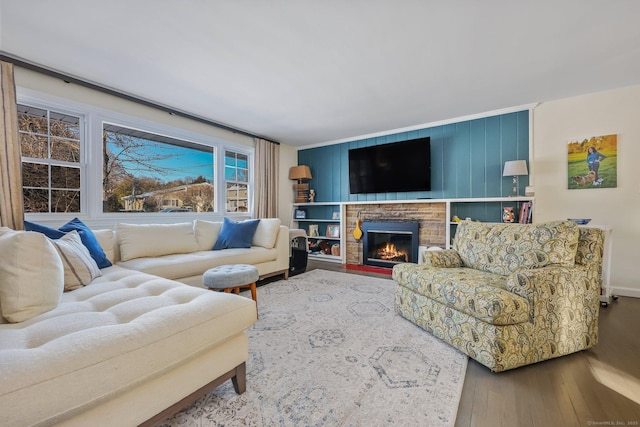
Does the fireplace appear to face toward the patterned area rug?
yes

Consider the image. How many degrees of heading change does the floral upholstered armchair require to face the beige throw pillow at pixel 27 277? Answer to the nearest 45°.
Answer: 0° — it already faces it

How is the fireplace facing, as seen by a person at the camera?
facing the viewer

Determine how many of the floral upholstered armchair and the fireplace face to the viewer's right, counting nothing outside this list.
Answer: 0

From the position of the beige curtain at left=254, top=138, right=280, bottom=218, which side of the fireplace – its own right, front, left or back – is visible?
right

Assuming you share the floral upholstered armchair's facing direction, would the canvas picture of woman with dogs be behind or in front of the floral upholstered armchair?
behind

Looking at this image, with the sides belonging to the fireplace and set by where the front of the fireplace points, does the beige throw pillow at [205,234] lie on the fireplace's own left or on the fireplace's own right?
on the fireplace's own right

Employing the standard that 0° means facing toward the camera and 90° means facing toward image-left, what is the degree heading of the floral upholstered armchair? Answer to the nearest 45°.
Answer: approximately 45°

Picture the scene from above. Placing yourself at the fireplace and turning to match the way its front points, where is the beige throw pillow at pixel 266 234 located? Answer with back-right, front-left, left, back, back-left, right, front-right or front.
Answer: front-right

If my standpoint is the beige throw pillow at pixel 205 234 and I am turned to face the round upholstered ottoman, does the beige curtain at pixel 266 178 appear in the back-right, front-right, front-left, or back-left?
back-left

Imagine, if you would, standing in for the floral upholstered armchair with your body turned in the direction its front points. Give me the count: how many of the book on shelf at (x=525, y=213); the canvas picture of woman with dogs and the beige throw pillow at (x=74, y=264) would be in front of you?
1

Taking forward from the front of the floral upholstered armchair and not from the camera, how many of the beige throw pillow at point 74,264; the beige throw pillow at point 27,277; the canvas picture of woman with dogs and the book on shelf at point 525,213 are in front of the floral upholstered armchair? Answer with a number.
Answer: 2

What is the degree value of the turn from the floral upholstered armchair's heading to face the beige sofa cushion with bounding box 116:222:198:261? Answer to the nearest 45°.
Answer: approximately 45° to its right

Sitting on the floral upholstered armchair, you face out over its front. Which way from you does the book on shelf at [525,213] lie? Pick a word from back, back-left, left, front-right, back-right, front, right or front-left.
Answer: back-right

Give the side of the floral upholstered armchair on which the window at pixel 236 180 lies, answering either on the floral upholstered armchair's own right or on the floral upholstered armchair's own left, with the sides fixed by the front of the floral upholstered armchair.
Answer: on the floral upholstered armchair's own right

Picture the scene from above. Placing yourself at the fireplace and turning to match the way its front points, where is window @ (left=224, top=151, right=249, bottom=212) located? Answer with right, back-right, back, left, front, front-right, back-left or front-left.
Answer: right
